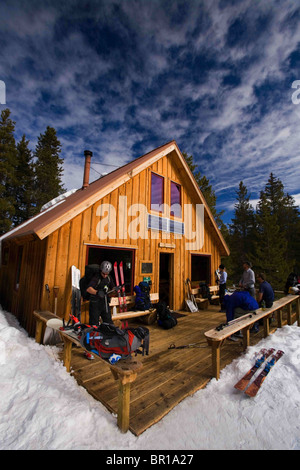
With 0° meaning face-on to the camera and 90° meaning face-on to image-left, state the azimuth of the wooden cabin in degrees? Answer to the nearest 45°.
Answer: approximately 315°

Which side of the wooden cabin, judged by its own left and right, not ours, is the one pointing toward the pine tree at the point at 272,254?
left
